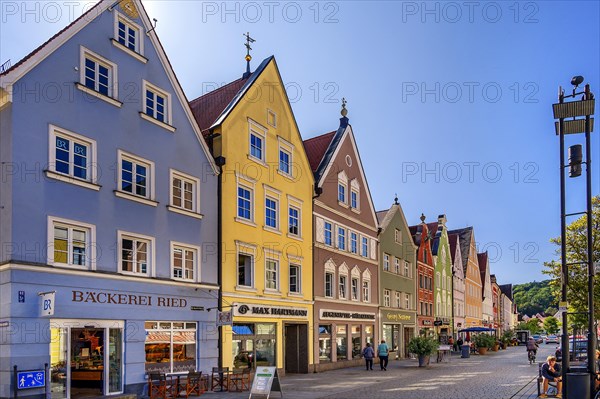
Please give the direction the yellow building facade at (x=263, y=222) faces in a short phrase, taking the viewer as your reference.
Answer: facing the viewer and to the right of the viewer

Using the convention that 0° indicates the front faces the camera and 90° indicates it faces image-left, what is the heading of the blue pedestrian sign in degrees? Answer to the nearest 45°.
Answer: approximately 0°

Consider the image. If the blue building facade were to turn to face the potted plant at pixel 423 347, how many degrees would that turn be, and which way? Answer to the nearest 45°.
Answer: approximately 90° to its left

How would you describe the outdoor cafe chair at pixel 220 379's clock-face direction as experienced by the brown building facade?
The outdoor cafe chair is roughly at 2 o'clock from the brown building facade.

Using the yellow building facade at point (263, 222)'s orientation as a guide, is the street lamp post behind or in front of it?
in front

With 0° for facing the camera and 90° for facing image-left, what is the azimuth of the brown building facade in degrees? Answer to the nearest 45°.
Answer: approximately 315°

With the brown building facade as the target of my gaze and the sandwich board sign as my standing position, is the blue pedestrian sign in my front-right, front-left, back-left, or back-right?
back-left
